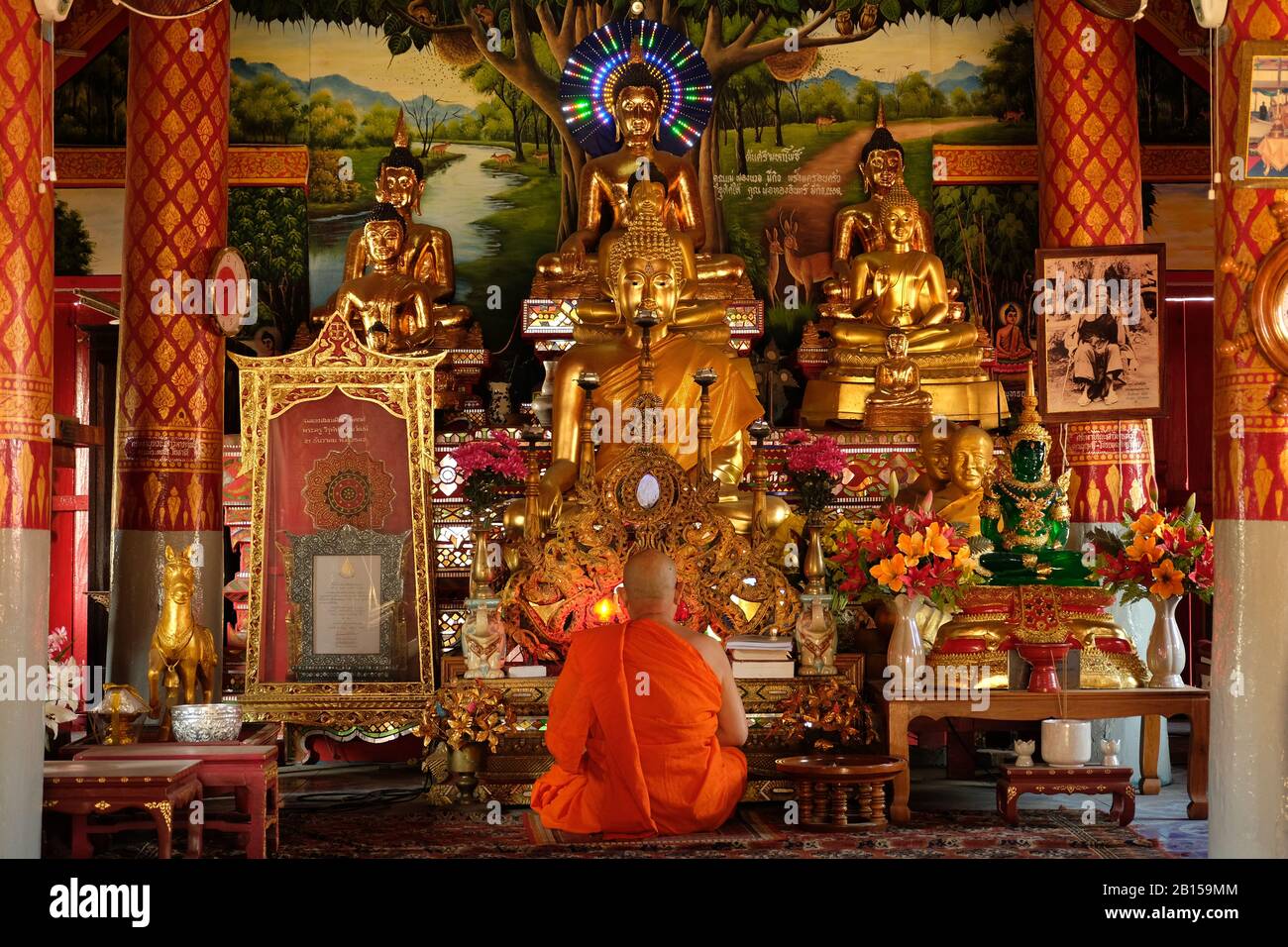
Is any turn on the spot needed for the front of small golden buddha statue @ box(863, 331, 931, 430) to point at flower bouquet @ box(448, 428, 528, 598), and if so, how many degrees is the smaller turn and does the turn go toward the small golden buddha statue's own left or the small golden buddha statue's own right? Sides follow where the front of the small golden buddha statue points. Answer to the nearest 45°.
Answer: approximately 45° to the small golden buddha statue's own right

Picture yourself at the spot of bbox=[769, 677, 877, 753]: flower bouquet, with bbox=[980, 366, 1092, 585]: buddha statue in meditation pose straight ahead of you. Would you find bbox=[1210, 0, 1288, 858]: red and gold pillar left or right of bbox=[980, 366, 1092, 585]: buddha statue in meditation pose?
right

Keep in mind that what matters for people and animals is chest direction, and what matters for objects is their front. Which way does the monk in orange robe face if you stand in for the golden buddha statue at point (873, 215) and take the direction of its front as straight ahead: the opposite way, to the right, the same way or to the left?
the opposite way

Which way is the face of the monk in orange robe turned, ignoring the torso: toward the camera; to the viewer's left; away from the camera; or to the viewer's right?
away from the camera

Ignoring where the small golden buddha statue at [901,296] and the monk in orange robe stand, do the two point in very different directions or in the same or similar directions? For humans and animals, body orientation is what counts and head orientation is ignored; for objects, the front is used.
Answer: very different directions

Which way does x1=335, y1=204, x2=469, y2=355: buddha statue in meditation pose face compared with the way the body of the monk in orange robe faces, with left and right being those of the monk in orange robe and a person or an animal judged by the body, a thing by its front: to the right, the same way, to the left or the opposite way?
the opposite way

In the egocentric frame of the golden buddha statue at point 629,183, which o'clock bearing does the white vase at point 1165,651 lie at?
The white vase is roughly at 11 o'clock from the golden buddha statue.

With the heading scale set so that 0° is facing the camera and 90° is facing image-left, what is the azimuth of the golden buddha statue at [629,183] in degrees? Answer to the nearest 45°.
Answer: approximately 0°

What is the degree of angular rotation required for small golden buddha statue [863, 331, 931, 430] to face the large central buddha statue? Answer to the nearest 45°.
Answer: approximately 45° to its right

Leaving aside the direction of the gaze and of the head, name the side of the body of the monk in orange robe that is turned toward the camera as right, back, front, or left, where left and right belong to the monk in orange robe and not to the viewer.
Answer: back

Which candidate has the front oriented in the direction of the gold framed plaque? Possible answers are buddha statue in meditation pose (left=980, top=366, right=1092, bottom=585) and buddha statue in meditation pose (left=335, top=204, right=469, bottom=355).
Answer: buddha statue in meditation pose (left=335, top=204, right=469, bottom=355)
